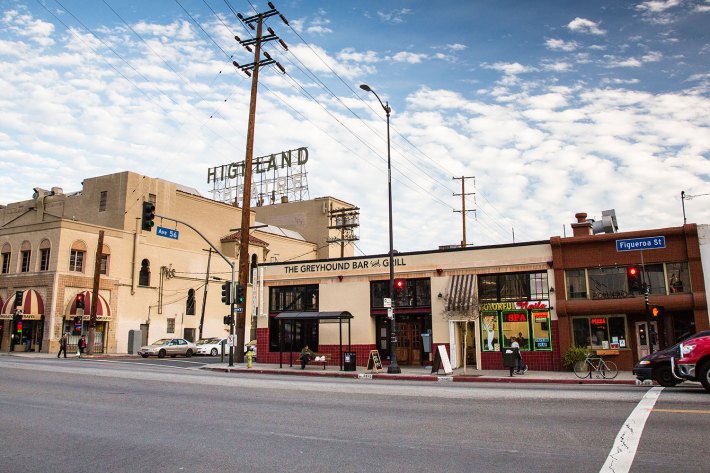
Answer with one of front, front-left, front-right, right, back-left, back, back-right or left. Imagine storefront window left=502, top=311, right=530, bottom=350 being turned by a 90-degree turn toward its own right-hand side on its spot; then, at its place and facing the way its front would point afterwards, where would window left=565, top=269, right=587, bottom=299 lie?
back

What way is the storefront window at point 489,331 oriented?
toward the camera

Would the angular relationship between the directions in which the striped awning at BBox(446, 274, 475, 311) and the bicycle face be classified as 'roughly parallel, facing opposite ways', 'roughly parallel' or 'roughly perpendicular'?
roughly perpendicular

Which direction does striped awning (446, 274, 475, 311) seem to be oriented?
toward the camera

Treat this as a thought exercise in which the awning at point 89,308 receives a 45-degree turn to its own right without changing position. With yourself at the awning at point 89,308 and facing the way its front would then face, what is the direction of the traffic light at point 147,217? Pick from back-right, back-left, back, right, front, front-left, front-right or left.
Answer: front-left

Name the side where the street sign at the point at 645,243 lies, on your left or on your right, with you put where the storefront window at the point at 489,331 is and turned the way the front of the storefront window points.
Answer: on your left

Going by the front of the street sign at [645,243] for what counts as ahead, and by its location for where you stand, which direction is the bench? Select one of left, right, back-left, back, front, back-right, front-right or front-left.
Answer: right

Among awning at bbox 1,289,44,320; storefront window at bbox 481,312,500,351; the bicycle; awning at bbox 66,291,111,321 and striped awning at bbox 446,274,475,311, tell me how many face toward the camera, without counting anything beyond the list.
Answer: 4

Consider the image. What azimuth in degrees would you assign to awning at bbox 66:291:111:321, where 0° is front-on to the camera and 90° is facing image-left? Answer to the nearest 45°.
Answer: approximately 0°

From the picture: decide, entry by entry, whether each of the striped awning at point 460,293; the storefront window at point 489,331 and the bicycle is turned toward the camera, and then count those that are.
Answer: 2

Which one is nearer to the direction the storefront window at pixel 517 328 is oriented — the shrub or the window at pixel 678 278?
the shrub

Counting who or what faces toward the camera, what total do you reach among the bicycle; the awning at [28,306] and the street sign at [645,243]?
2

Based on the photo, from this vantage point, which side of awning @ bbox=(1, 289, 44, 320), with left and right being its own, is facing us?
front
